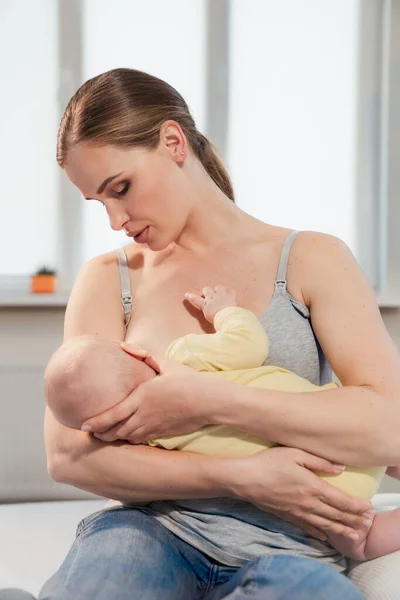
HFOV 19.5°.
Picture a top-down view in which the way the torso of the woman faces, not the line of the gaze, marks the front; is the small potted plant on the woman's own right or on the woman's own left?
on the woman's own right

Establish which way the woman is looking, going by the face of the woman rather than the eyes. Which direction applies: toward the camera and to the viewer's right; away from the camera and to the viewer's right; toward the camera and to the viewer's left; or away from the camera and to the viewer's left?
toward the camera and to the viewer's left
